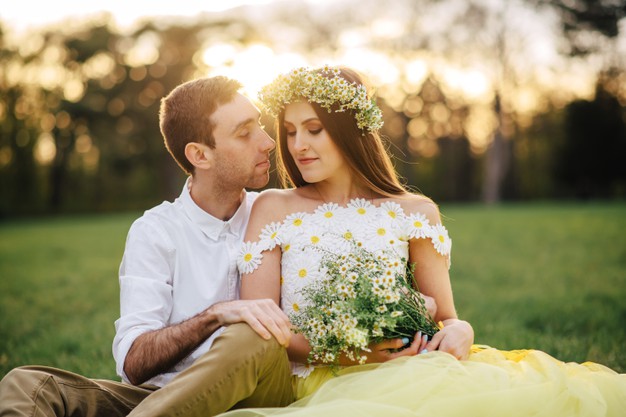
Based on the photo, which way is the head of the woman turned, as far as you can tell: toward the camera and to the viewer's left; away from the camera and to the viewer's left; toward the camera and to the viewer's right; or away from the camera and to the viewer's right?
toward the camera and to the viewer's left

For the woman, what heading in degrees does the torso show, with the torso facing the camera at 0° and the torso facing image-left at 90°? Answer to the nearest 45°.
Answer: approximately 0°

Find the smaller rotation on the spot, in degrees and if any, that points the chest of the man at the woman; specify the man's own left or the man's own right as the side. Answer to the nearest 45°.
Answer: approximately 45° to the man's own left

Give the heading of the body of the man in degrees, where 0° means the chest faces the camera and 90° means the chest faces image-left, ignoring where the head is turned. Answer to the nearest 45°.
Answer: approximately 315°

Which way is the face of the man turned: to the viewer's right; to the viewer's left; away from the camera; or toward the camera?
to the viewer's right
